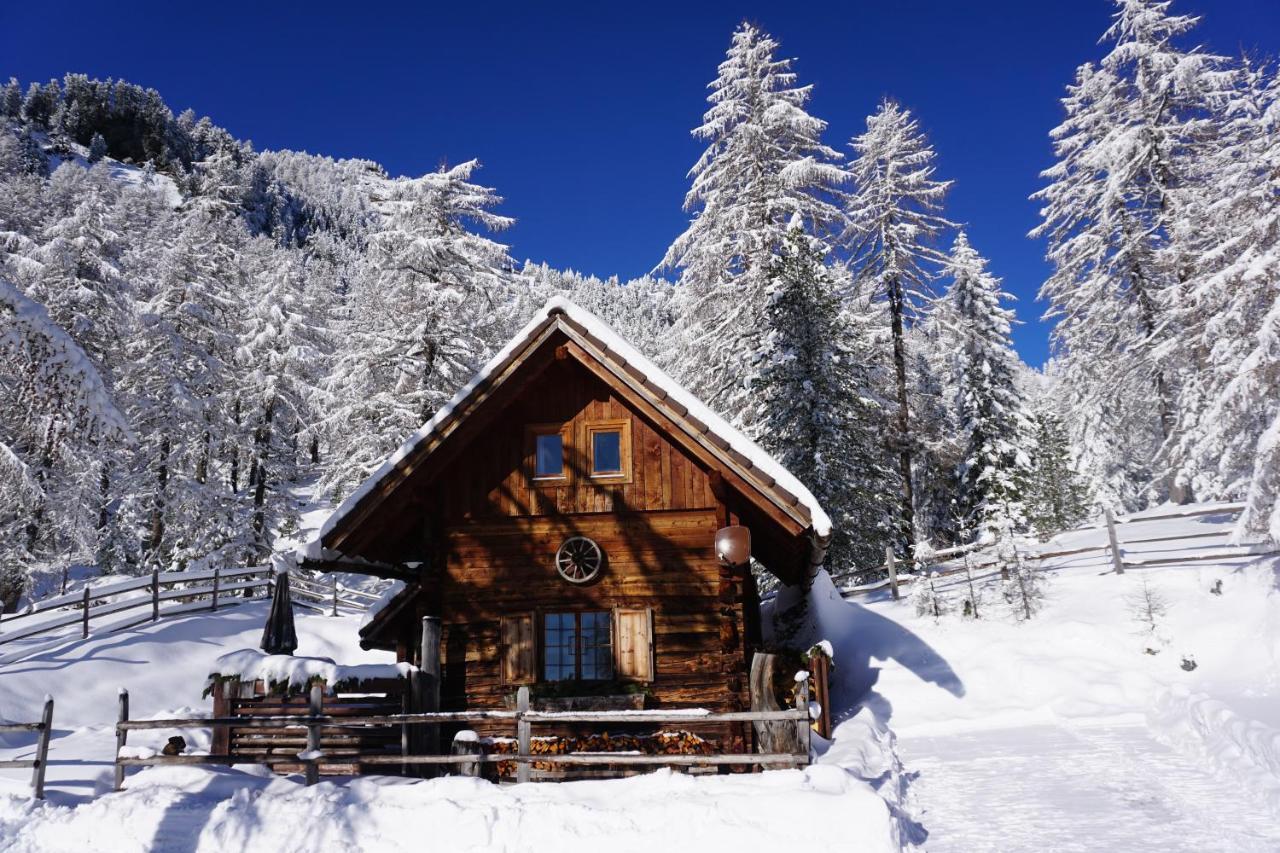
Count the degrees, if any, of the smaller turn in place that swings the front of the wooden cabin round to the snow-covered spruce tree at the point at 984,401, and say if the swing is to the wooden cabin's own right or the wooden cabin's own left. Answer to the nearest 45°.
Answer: approximately 135° to the wooden cabin's own left

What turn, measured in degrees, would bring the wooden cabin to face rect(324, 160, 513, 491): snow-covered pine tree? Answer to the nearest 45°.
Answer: approximately 180°

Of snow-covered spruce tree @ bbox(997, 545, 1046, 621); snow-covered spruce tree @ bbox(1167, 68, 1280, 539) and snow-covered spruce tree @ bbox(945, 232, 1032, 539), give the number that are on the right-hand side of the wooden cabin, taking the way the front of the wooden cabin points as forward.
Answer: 0

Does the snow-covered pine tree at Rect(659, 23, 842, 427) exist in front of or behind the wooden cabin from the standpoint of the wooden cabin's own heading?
behind

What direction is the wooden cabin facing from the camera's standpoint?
toward the camera

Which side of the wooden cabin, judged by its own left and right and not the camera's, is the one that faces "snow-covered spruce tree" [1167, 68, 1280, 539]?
left

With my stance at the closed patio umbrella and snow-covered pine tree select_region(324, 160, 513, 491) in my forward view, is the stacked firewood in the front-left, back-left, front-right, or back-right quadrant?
back-right

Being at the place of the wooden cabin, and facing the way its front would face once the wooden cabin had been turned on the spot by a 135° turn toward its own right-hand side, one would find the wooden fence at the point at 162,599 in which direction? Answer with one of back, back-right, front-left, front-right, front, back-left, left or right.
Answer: front
